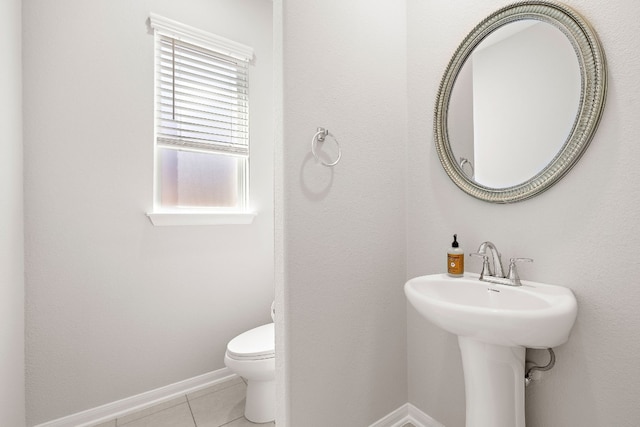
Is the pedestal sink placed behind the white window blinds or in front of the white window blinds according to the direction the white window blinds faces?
in front

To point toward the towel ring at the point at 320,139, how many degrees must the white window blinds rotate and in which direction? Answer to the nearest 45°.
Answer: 0° — it already faces it

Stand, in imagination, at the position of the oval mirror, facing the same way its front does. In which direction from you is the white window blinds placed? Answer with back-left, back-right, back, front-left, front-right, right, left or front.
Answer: front-right

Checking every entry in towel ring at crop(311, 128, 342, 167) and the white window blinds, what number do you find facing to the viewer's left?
0

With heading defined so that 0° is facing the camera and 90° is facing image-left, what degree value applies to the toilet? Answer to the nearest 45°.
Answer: approximately 45°

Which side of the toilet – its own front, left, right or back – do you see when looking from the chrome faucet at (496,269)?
left
